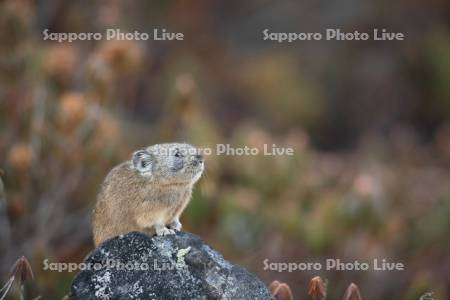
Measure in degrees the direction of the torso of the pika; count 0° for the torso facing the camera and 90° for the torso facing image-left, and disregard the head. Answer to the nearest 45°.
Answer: approximately 270°
